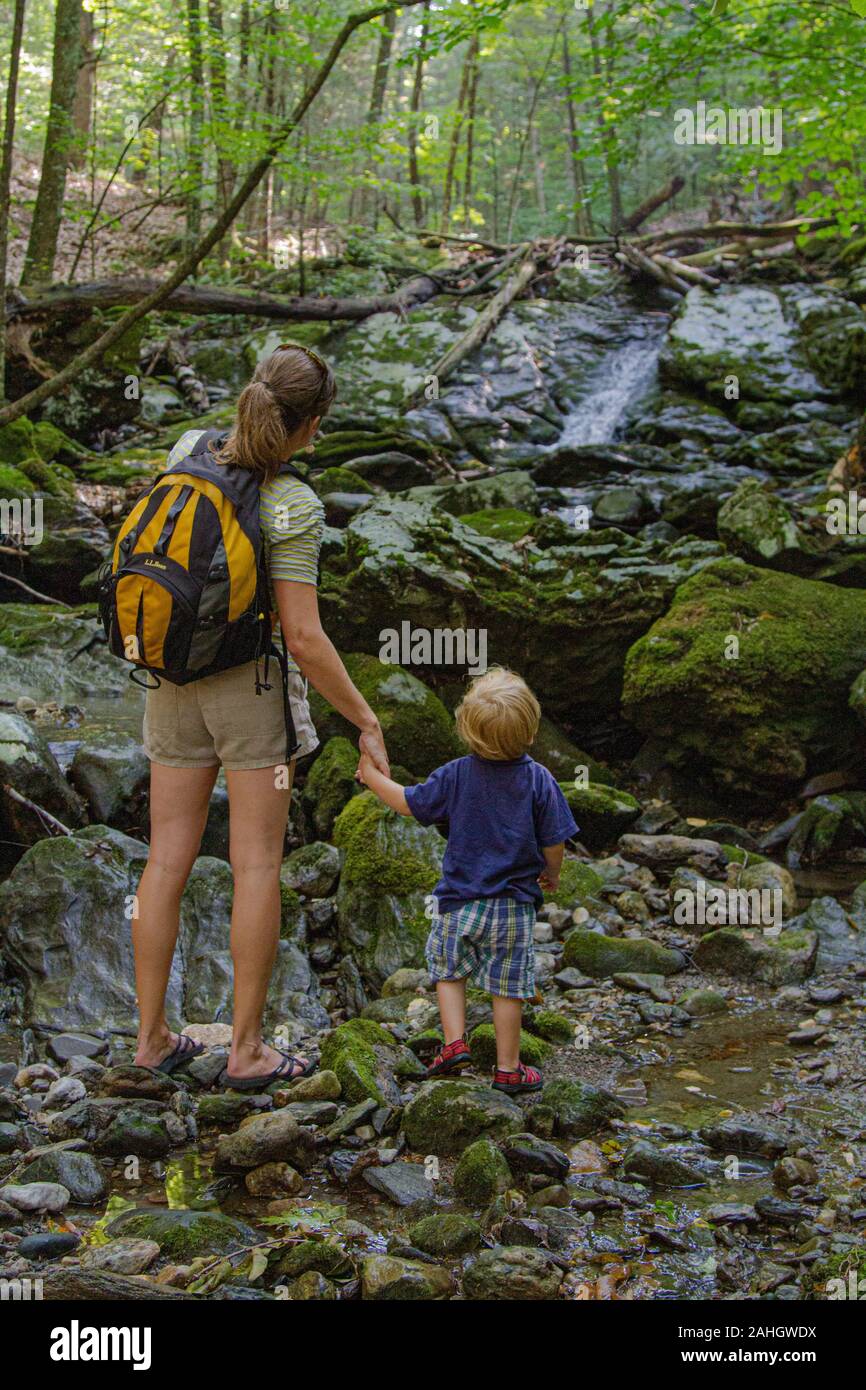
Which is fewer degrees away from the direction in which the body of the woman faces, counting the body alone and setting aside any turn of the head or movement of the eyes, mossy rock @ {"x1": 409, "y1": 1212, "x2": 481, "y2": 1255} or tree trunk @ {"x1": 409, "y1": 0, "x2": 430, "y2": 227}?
the tree trunk

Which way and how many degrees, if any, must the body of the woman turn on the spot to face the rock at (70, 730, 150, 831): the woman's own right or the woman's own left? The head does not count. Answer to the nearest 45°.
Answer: approximately 45° to the woman's own left

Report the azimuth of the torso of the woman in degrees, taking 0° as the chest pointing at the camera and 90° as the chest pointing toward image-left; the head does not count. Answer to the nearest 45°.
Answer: approximately 225°

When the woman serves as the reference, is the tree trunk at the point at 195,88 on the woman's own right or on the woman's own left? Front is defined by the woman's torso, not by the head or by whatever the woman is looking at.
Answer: on the woman's own left

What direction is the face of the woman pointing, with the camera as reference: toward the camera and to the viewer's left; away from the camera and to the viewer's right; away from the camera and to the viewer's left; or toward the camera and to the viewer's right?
away from the camera and to the viewer's right

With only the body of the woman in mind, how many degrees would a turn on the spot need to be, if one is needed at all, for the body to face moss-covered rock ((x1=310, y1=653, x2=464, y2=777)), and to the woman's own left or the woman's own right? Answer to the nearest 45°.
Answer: approximately 45° to the woman's own left

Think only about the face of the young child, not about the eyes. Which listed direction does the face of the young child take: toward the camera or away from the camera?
away from the camera
